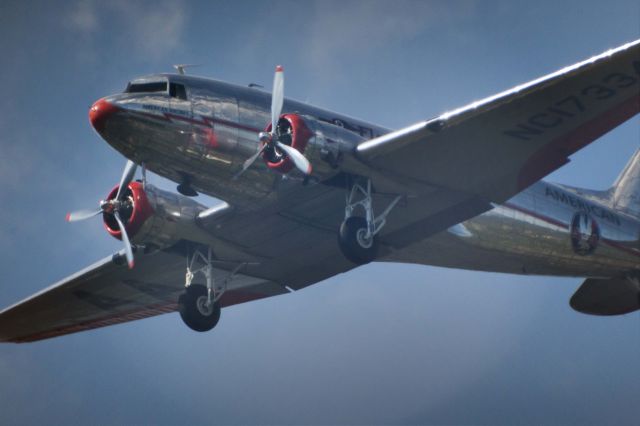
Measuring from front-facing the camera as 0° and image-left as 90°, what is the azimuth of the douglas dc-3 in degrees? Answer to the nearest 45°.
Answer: approximately 45°
